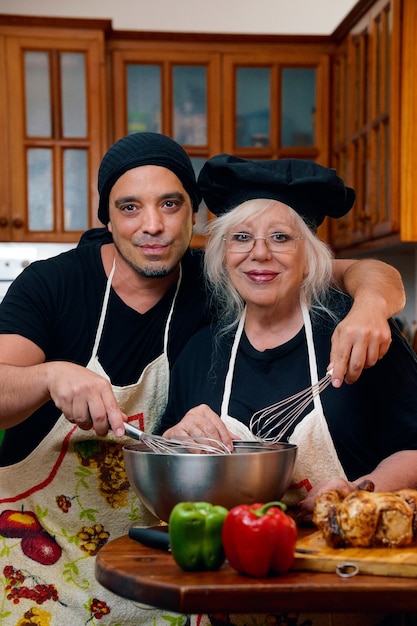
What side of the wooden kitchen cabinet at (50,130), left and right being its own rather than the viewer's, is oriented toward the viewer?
front

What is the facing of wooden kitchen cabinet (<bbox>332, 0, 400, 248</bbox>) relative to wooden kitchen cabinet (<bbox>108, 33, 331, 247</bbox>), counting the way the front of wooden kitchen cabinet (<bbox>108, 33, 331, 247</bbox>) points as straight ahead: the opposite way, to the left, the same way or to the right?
to the right

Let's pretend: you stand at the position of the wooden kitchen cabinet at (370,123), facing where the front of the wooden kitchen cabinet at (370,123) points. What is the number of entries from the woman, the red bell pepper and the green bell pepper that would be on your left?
3

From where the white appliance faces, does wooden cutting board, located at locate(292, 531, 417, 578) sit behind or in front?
in front

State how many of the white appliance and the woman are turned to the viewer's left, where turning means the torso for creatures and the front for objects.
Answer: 0

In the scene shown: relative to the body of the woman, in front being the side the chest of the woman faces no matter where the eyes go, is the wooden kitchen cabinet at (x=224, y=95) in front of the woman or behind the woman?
behind

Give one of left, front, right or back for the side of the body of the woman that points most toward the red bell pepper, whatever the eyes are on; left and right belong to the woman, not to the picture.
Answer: front

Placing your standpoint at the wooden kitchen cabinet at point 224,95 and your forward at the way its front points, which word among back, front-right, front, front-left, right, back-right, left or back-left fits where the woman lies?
front

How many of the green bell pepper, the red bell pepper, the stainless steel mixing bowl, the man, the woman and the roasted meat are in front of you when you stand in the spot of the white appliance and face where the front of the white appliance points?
6

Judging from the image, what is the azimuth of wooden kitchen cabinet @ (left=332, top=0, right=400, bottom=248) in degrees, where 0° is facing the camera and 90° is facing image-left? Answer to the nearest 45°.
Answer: approximately 90°

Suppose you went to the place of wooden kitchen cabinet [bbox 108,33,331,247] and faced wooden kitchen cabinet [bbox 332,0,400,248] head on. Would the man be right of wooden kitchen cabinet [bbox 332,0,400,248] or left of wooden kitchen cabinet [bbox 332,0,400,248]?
right

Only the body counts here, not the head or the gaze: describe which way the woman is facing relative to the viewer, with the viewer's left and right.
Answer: facing the viewer

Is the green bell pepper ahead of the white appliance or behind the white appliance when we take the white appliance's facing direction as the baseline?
ahead

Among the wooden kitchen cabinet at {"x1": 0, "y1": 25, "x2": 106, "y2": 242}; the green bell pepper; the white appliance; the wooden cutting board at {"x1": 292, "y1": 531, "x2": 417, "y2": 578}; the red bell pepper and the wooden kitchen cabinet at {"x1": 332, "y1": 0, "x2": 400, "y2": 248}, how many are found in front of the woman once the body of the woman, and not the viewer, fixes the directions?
3

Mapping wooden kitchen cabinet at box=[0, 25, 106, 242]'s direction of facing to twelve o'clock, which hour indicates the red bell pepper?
The red bell pepper is roughly at 12 o'clock from the wooden kitchen cabinet.
